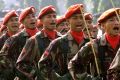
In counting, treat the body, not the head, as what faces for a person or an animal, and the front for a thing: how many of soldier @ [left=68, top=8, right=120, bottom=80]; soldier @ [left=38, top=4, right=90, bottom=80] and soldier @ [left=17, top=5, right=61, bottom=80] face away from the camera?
0

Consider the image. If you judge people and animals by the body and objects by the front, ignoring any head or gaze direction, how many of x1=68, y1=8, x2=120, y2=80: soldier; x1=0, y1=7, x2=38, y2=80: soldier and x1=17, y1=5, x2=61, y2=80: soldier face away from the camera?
0

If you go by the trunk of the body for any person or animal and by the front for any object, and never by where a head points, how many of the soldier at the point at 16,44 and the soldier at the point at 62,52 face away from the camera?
0

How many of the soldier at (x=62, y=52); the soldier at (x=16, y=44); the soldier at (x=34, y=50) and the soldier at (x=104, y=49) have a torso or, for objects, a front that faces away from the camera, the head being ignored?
0

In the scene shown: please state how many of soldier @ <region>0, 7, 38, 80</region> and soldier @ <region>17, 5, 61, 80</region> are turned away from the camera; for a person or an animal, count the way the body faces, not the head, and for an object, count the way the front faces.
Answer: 0

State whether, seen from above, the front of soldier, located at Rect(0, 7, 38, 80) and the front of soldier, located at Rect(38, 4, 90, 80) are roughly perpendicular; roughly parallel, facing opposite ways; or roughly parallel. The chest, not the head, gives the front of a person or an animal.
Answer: roughly parallel

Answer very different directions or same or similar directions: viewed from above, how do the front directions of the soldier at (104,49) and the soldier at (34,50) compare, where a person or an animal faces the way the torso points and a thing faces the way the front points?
same or similar directions

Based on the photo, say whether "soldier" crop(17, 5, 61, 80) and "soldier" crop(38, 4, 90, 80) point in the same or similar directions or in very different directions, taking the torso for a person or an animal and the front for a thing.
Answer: same or similar directions

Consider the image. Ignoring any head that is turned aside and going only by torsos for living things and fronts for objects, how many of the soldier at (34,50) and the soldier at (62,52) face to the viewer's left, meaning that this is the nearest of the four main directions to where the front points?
0
